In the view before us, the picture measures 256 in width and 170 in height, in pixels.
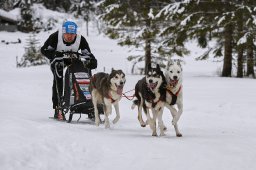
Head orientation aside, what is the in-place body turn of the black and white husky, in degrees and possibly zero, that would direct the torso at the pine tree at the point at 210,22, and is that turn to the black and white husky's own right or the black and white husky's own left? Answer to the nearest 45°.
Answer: approximately 135° to the black and white husky's own left

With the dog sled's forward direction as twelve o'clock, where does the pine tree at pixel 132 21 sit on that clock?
The pine tree is roughly at 8 o'clock from the dog sled.

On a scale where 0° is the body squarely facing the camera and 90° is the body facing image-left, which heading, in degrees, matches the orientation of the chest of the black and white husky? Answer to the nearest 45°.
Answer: approximately 315°

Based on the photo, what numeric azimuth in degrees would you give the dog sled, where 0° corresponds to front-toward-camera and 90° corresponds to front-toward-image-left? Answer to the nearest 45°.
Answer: approximately 315°

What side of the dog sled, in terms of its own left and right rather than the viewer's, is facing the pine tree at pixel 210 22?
left

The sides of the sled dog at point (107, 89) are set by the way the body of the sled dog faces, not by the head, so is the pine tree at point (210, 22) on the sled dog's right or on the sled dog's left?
on the sled dog's left

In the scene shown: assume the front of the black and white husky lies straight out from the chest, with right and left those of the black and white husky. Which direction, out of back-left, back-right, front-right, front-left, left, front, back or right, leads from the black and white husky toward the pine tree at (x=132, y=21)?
back-left

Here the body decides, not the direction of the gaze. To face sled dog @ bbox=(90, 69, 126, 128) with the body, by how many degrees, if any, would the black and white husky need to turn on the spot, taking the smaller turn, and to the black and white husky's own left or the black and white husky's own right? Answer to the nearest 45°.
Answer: approximately 180°
